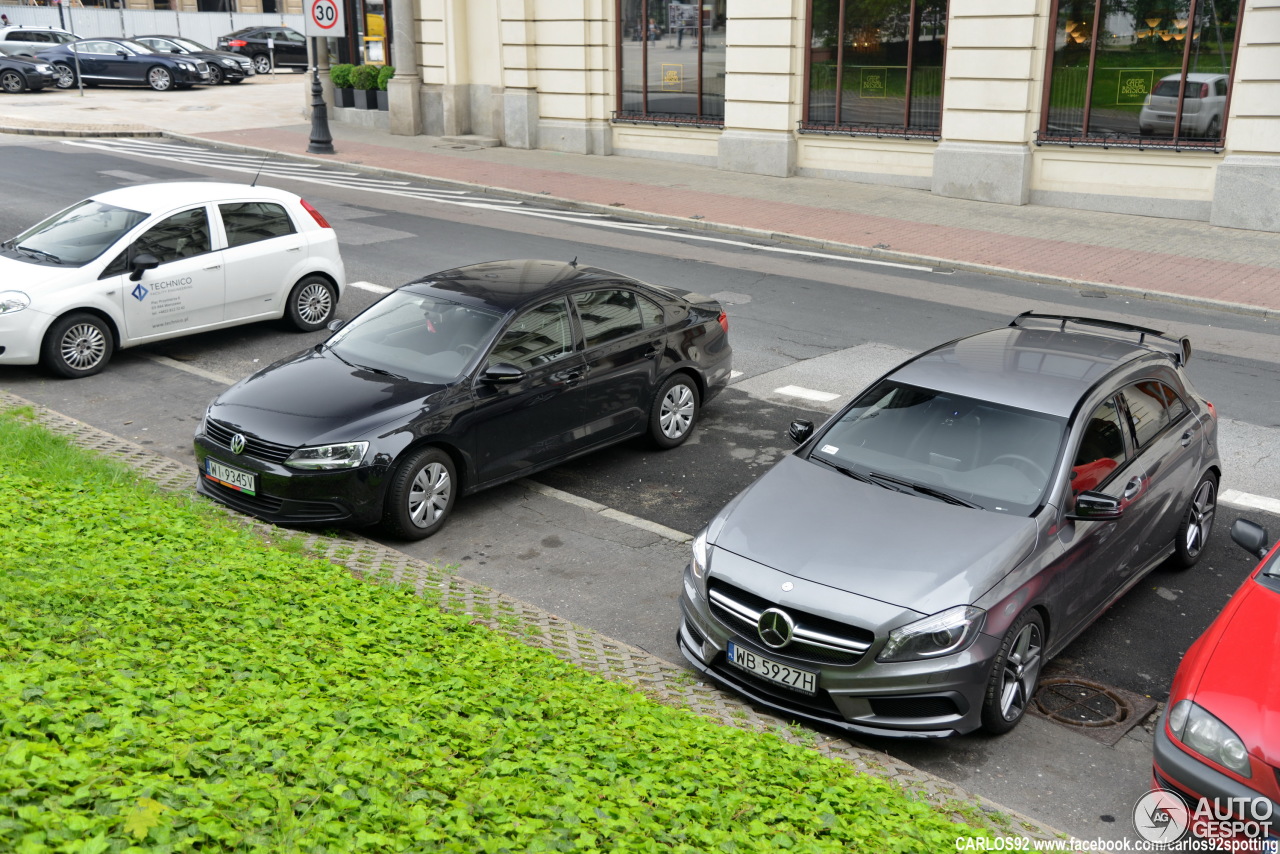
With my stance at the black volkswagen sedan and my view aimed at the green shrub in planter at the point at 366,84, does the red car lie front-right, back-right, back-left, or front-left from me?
back-right

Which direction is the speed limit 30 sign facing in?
toward the camera

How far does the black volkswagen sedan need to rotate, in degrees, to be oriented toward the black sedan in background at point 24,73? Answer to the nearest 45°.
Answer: approximately 135° to its right

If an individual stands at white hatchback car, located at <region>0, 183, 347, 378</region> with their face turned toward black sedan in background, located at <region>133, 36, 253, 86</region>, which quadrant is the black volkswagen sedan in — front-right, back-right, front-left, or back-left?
back-right

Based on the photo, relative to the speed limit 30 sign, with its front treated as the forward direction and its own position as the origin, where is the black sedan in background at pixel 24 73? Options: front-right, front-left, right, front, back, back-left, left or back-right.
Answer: back-right

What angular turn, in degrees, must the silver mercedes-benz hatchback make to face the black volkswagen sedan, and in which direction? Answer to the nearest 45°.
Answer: approximately 90° to its right

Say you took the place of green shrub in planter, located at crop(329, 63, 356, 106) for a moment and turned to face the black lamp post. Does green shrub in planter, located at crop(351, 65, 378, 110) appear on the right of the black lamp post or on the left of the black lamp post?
left

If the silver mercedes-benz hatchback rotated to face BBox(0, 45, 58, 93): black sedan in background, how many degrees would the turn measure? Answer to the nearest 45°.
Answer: approximately 90° to its right

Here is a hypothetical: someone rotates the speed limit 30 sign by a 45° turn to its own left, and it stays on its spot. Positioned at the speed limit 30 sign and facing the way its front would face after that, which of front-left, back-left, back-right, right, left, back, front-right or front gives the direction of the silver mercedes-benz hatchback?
front-right

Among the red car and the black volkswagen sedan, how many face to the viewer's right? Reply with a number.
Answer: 0

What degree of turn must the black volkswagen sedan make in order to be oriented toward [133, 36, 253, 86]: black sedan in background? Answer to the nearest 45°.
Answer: approximately 135° to its right

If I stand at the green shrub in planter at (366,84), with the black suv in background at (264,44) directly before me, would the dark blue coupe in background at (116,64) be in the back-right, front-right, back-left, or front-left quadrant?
front-left

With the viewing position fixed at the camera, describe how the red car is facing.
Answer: facing the viewer and to the left of the viewer

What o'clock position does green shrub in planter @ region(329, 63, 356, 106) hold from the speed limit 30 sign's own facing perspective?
The green shrub in planter is roughly at 6 o'clock from the speed limit 30 sign.

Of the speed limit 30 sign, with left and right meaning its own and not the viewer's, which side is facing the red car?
front

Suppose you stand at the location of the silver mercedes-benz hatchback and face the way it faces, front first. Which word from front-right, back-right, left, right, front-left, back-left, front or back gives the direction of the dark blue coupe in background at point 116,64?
right
